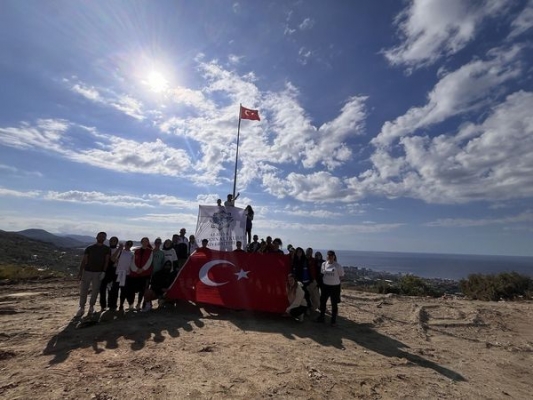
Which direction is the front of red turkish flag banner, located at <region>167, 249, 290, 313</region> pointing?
toward the camera

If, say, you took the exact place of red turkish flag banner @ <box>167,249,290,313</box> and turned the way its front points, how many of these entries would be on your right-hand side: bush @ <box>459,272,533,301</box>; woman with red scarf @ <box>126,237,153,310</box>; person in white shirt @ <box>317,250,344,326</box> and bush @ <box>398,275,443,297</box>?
1

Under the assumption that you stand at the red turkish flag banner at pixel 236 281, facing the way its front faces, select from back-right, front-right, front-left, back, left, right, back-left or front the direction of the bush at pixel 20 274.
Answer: back-right

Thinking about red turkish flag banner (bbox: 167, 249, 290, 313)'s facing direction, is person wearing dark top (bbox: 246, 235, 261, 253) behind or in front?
behind

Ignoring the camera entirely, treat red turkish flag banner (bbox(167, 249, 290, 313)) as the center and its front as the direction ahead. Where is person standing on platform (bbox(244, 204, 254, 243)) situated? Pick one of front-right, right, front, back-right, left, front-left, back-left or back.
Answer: back

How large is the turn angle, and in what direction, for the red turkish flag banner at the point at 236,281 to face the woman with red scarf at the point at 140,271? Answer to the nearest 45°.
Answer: approximately 90° to its right

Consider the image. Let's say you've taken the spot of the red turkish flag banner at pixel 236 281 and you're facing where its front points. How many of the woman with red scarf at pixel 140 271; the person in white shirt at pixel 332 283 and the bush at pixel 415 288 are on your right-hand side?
1

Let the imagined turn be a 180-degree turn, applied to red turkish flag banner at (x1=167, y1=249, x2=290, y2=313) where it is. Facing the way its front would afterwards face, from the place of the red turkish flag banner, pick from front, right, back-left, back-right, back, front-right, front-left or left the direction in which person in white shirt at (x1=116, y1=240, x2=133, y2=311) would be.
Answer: left

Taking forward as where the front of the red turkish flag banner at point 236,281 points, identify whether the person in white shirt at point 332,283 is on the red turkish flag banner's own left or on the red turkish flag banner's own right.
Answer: on the red turkish flag banner's own left

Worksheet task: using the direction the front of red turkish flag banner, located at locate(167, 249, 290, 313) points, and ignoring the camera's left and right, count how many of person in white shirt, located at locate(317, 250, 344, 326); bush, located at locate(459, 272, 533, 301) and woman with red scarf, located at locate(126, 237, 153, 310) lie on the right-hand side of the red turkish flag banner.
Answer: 1
